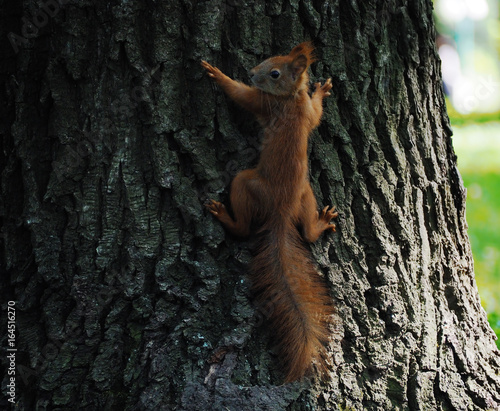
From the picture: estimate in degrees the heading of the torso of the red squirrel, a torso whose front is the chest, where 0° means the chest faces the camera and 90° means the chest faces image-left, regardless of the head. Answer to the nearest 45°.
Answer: approximately 180°
